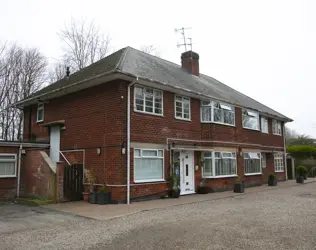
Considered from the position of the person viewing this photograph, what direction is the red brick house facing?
facing the viewer and to the right of the viewer
